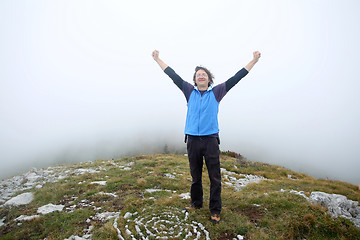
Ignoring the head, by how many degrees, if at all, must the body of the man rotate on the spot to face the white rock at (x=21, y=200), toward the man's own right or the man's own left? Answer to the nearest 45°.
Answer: approximately 90° to the man's own right

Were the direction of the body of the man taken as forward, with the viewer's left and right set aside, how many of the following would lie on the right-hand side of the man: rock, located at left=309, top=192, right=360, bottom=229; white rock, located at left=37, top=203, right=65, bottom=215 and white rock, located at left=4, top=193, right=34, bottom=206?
2

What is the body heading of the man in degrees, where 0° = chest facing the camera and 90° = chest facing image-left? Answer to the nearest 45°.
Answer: approximately 0°

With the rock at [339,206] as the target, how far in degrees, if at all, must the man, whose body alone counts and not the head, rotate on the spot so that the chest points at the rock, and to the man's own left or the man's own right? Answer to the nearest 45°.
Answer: approximately 90° to the man's own left

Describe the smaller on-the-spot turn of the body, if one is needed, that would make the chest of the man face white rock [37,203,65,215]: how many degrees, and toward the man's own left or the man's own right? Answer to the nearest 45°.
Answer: approximately 90° to the man's own right
